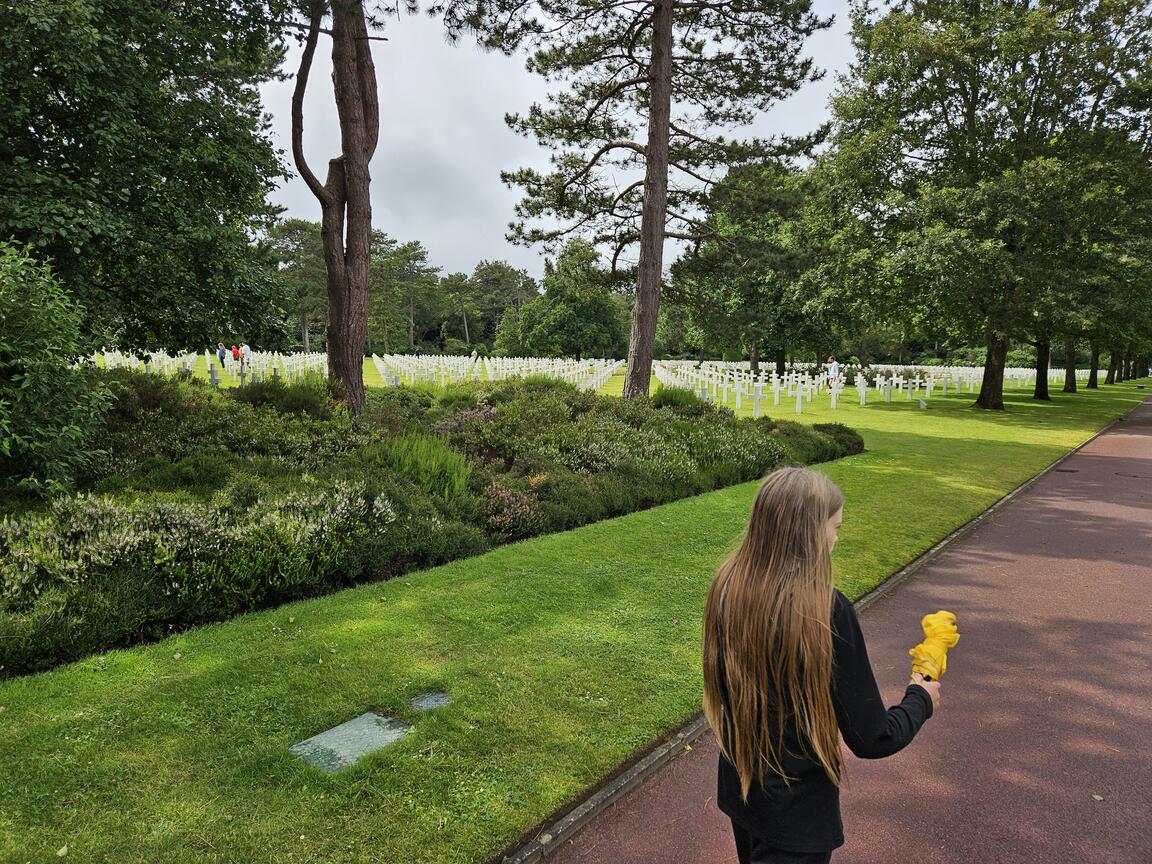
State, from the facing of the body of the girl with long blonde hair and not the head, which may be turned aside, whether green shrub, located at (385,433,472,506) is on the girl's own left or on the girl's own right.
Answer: on the girl's own left

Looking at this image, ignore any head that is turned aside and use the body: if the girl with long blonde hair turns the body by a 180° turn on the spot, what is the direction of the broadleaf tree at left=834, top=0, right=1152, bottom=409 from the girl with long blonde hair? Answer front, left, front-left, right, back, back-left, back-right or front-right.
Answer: back-right

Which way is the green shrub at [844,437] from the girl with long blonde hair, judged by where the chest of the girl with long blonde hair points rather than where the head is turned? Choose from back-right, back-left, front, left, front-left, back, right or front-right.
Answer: front-left

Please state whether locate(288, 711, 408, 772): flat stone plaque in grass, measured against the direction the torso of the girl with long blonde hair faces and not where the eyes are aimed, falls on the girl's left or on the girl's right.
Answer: on the girl's left

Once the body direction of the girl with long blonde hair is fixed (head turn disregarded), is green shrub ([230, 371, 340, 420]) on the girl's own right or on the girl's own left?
on the girl's own left

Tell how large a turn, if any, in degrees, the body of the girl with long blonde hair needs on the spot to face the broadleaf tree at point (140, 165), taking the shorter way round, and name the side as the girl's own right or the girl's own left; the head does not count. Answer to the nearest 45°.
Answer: approximately 90° to the girl's own left

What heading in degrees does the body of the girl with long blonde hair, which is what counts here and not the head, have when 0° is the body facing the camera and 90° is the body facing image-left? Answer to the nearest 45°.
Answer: approximately 225°

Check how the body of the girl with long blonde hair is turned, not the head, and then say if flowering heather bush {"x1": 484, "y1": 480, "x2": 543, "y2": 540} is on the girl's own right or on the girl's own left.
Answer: on the girl's own left

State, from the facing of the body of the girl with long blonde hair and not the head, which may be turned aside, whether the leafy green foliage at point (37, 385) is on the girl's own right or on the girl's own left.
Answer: on the girl's own left

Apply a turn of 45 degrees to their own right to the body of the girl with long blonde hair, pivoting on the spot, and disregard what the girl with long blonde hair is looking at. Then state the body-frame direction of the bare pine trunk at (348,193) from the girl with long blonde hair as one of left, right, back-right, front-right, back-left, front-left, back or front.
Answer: back-left
